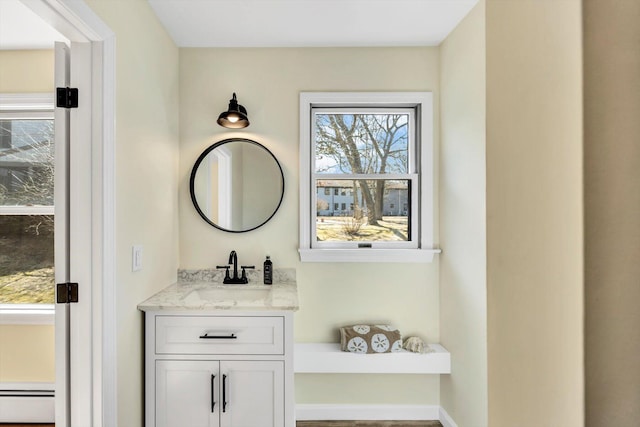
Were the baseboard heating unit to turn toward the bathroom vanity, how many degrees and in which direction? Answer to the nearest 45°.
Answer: approximately 45° to its left

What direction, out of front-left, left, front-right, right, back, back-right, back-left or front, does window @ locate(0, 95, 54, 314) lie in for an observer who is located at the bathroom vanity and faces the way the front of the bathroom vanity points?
back-right

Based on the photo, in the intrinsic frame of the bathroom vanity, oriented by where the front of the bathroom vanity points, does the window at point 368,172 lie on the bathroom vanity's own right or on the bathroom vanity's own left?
on the bathroom vanity's own left

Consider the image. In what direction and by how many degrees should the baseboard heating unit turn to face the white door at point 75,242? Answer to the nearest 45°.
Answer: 0° — it already faces it

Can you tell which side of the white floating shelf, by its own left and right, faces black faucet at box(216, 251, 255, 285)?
right

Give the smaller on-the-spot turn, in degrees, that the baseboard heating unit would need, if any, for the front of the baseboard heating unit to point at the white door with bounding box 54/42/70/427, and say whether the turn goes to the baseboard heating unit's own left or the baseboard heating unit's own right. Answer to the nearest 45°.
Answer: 0° — it already faces it

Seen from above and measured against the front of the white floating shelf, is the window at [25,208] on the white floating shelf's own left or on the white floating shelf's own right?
on the white floating shelf's own right

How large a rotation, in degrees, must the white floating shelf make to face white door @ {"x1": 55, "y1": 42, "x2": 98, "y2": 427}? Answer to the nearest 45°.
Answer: approximately 45° to its right

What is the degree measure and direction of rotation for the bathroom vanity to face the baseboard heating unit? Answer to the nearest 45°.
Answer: approximately 135° to its right

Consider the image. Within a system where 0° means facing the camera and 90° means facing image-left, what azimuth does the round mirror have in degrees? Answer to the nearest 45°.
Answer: approximately 0°
